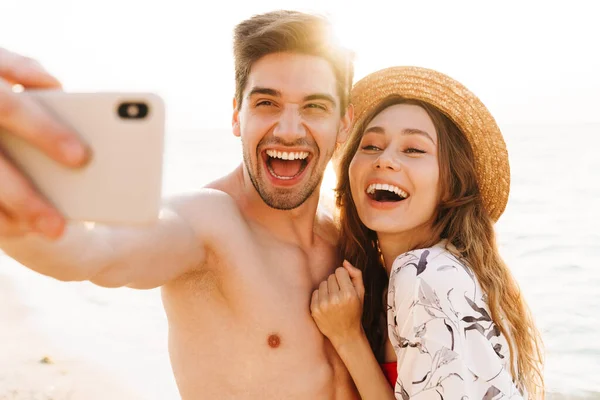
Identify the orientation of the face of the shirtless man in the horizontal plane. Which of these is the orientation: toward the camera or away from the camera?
toward the camera

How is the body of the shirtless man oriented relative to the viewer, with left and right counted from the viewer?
facing the viewer and to the right of the viewer
